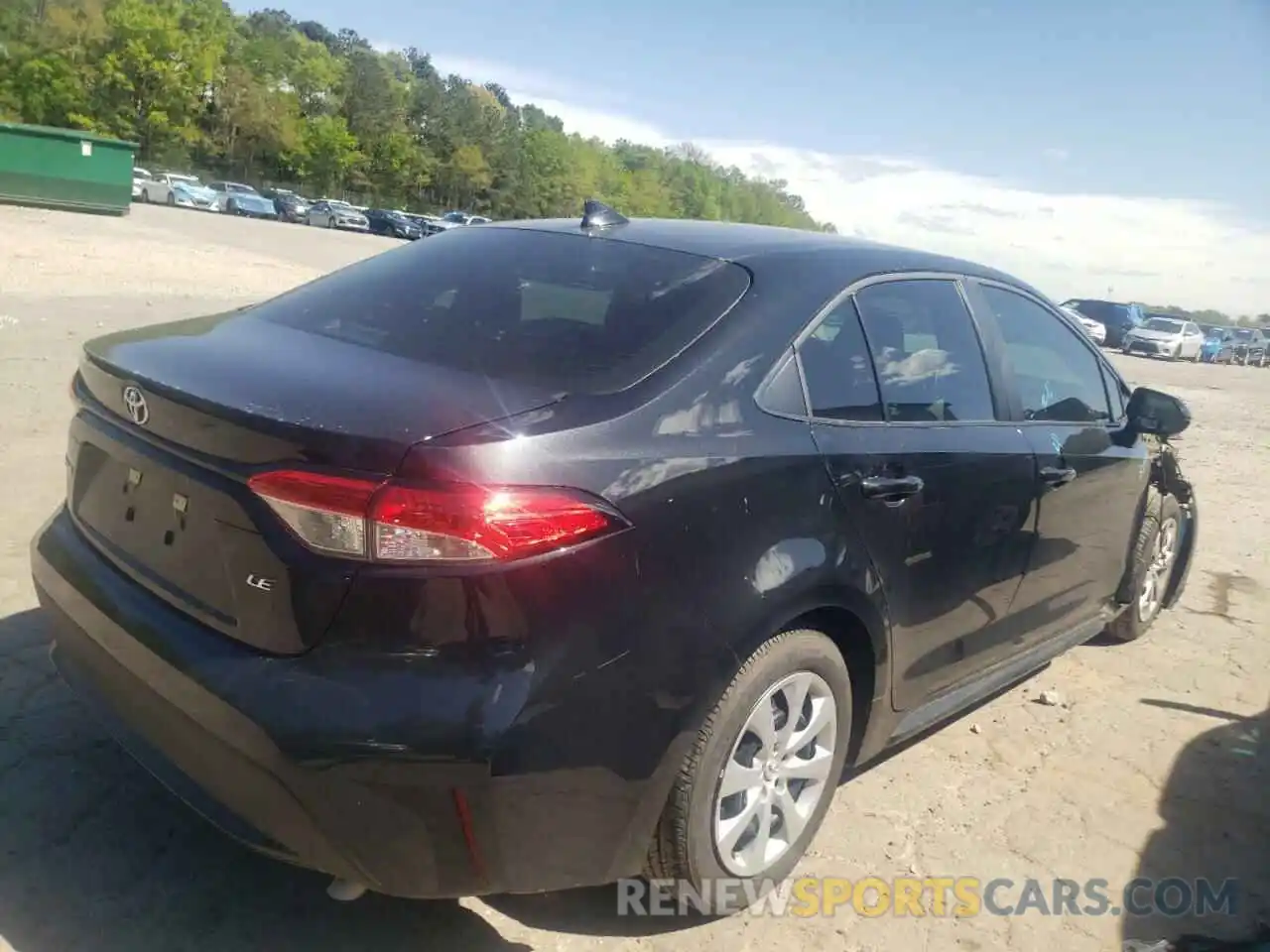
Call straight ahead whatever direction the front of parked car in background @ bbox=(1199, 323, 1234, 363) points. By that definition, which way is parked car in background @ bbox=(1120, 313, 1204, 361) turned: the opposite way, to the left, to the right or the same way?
the same way

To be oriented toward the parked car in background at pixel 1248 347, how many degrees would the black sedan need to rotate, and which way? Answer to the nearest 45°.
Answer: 0° — it already faces it

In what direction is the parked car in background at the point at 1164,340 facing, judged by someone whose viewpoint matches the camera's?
facing the viewer and to the left of the viewer

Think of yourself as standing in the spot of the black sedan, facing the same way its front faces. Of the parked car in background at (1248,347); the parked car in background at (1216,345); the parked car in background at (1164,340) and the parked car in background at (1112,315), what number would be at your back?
0

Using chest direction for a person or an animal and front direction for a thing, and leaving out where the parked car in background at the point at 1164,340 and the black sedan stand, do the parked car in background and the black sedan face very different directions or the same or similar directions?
very different directions

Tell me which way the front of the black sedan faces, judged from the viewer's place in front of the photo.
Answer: facing away from the viewer and to the right of the viewer
